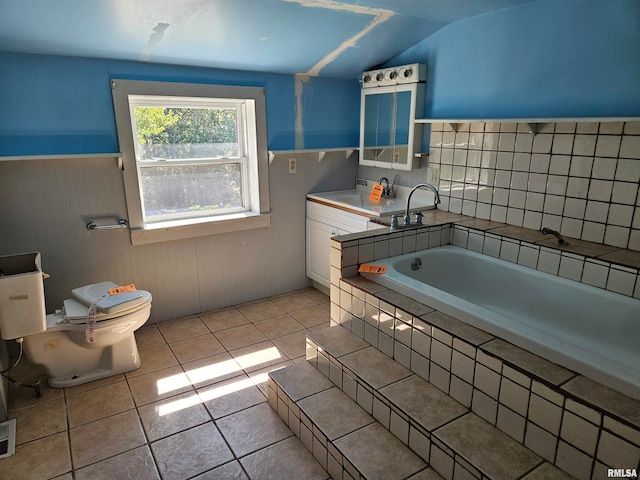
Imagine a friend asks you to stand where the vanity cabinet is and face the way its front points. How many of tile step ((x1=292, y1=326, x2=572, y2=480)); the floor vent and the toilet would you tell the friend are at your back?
0

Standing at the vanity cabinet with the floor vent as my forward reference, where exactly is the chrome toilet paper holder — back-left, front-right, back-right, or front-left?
front-right

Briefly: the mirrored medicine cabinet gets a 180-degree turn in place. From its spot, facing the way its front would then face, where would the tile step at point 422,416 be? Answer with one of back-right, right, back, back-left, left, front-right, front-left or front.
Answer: back-right

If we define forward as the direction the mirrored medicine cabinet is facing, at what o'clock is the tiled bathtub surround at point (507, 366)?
The tiled bathtub surround is roughly at 10 o'clock from the mirrored medicine cabinet.

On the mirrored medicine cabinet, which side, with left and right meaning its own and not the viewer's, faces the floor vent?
front

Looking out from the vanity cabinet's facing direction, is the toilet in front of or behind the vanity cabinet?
in front

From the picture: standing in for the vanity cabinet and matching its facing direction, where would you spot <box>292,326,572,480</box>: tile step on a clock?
The tile step is roughly at 10 o'clock from the vanity cabinet.

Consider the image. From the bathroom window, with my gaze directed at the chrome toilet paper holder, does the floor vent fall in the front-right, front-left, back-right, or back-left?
front-left

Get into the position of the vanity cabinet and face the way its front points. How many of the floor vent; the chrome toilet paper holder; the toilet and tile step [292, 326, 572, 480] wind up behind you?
0

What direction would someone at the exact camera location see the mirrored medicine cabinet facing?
facing the viewer and to the left of the viewer

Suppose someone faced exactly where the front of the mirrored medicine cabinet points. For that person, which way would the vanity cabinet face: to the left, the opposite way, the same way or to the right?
the same way

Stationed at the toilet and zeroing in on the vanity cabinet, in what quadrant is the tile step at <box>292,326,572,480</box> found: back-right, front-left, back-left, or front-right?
front-right

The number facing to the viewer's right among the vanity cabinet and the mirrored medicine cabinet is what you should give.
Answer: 0

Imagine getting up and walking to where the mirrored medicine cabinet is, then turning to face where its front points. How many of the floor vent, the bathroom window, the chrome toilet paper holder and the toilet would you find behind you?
0
